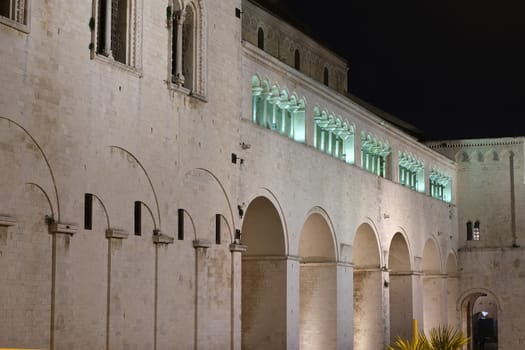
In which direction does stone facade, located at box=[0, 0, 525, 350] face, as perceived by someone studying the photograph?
facing the viewer and to the right of the viewer
